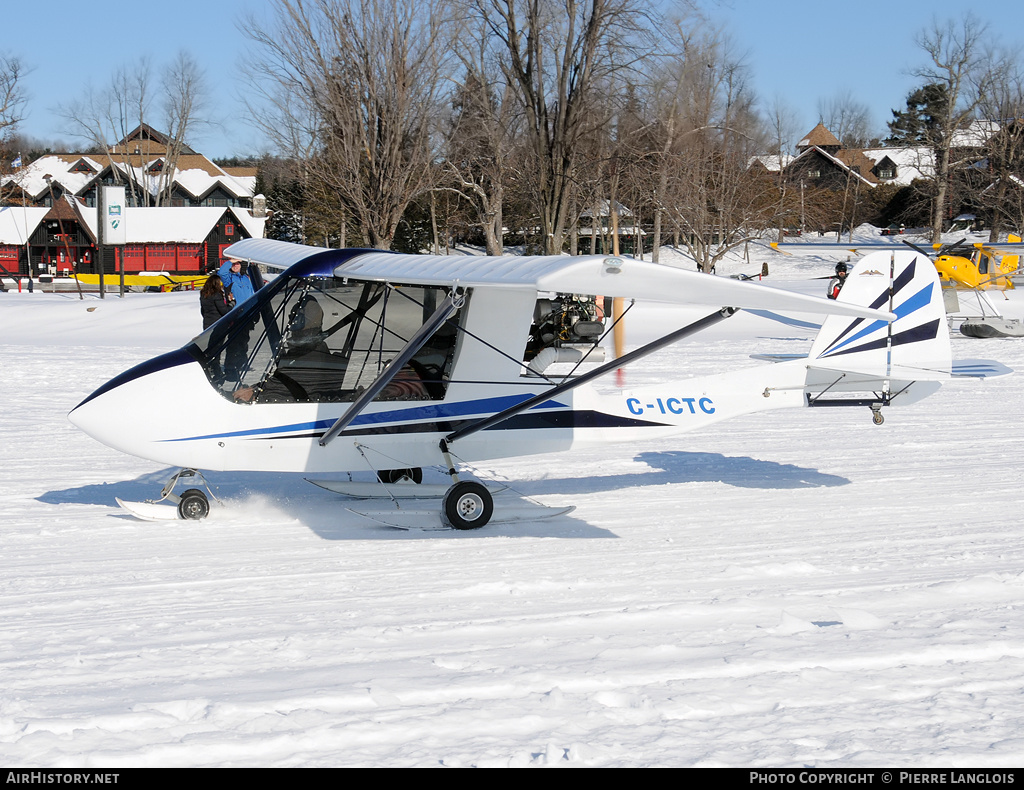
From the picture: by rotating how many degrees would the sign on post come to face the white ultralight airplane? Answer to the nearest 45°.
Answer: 0° — it already faces it

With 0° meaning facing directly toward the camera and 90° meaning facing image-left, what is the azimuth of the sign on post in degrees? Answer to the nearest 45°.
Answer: approximately 0°

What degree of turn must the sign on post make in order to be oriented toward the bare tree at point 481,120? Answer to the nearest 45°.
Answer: approximately 90° to its left

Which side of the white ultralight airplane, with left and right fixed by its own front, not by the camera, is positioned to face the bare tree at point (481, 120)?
right

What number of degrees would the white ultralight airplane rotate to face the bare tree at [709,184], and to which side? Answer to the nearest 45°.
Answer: approximately 90° to its right

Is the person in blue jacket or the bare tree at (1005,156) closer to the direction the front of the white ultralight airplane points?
the person in blue jacket

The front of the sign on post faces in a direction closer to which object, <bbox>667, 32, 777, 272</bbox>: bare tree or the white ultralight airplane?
the white ultralight airplane

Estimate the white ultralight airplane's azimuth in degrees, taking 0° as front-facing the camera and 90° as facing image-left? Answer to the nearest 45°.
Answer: approximately 90°

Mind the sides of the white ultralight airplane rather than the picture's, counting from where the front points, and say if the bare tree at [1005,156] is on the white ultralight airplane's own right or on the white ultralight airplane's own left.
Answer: on the white ultralight airplane's own right
